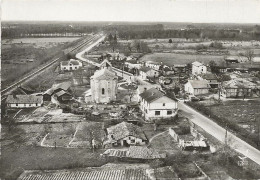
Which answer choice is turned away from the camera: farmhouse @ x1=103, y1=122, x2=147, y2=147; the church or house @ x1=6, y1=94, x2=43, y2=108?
the church

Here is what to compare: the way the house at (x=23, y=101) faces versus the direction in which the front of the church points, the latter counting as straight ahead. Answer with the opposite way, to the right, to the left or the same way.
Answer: the opposite way

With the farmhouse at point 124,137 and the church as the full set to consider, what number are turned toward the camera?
1

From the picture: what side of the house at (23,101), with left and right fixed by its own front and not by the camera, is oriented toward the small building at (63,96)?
left

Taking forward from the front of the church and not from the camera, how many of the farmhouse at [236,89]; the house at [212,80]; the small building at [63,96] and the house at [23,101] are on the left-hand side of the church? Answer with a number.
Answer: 2

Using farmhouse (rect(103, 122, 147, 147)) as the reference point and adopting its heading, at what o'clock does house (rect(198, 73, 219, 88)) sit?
The house is roughly at 7 o'clock from the farmhouse.

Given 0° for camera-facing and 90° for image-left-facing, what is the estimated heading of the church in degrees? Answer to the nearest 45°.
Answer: approximately 180°

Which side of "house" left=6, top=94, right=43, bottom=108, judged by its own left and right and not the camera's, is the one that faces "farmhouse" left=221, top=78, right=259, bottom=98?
left
